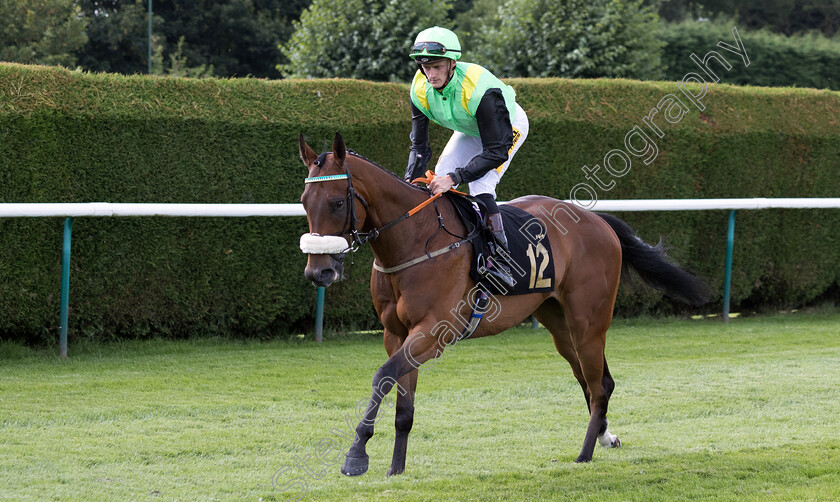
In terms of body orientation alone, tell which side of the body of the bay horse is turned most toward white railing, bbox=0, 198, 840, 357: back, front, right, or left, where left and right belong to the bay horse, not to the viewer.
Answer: right

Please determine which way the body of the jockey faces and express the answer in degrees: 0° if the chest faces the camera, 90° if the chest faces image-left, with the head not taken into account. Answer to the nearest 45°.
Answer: approximately 45°
